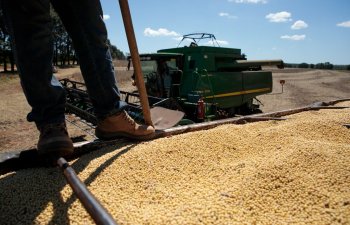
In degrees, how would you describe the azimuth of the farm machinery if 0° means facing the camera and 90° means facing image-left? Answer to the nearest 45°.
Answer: approximately 45°
